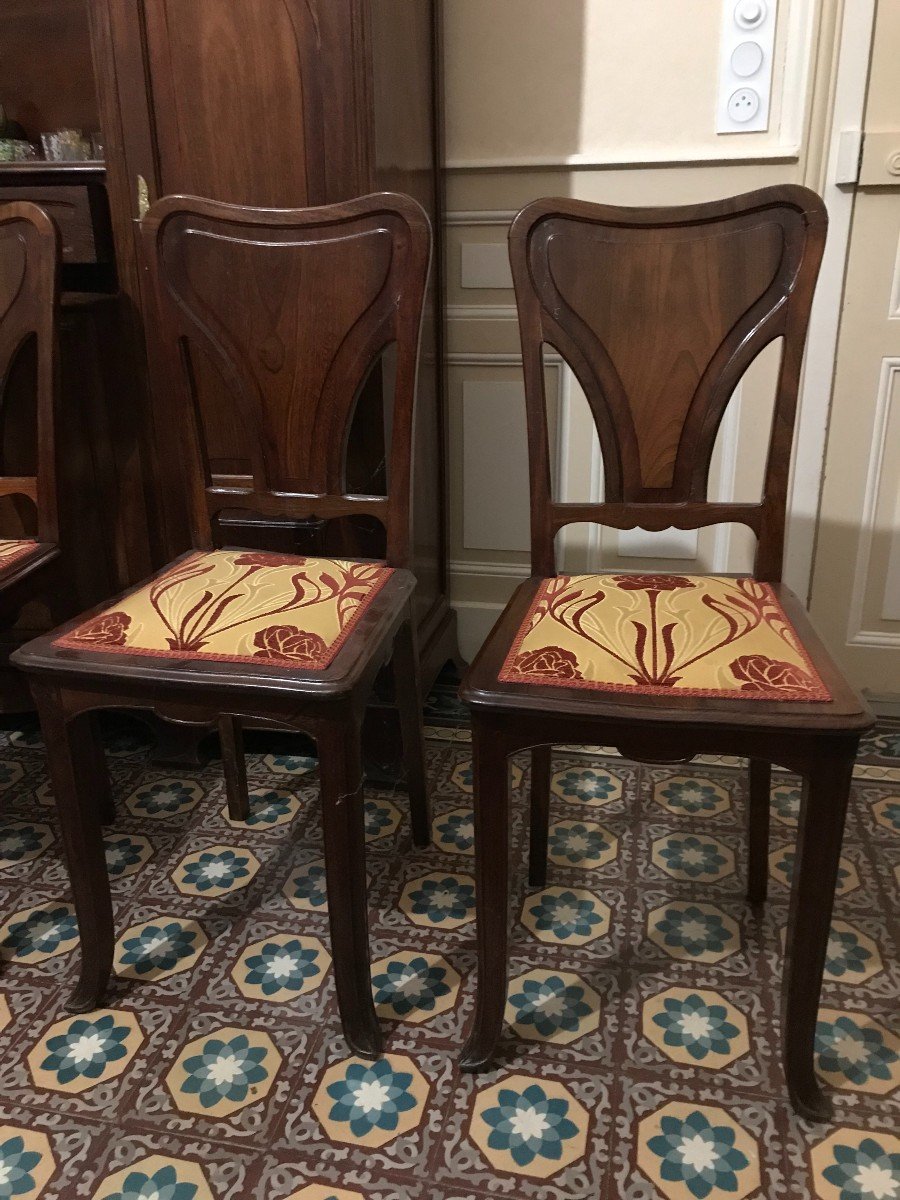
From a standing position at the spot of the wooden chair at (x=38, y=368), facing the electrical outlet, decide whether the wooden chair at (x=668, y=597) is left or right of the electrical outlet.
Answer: right

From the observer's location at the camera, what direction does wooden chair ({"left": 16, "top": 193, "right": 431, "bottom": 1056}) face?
facing the viewer and to the left of the viewer

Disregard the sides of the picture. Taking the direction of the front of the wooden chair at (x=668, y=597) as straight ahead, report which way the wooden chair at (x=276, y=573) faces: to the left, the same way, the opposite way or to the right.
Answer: the same way

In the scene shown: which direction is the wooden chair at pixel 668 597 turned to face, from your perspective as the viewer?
facing the viewer

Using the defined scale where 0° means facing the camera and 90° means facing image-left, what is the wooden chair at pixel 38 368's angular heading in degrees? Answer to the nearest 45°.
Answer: approximately 45°

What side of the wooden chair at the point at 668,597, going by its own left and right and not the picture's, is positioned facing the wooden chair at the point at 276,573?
right

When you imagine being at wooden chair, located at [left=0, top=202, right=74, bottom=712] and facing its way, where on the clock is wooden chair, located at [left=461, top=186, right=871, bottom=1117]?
wooden chair, located at [left=461, top=186, right=871, bottom=1117] is roughly at 9 o'clock from wooden chair, located at [left=0, top=202, right=74, bottom=712].

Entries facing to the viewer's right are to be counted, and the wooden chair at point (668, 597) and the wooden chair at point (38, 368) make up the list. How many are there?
0

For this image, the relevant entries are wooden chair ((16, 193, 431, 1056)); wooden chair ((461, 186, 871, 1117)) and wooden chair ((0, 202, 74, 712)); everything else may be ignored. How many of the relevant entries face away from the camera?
0

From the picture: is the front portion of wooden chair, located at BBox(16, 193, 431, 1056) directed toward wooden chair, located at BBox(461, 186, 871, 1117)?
no

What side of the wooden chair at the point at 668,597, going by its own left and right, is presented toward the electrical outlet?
back

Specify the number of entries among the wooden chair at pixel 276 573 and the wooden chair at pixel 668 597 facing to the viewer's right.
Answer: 0

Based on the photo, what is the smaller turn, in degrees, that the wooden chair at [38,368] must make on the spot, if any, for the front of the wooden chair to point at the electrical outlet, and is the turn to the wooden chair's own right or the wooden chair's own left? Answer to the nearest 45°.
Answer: approximately 135° to the wooden chair's own left

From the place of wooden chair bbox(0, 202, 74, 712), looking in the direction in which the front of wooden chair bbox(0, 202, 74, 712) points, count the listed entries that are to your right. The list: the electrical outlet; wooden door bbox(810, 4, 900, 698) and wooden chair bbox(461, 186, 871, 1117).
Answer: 0

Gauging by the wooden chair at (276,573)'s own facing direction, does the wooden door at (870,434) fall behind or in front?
behind

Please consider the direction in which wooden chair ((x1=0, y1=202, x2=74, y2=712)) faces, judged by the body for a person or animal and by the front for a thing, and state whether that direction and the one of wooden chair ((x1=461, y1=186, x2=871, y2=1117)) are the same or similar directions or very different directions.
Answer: same or similar directions
